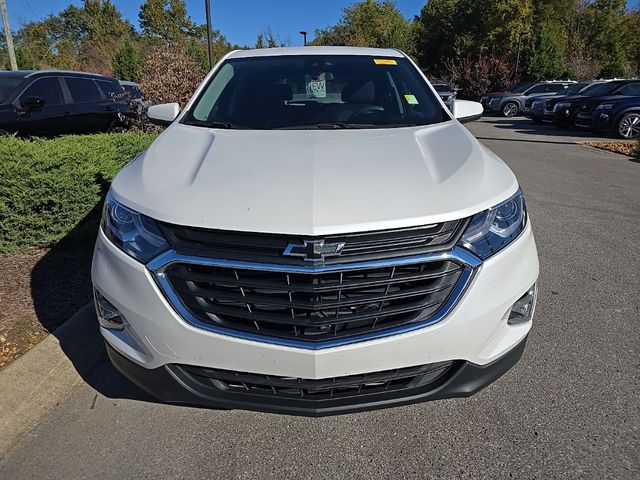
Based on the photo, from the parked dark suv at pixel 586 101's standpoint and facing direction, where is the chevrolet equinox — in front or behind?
in front

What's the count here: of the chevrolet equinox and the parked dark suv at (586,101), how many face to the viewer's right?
0

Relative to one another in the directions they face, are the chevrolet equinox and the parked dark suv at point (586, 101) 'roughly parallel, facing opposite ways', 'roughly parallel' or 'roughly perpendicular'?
roughly perpendicular

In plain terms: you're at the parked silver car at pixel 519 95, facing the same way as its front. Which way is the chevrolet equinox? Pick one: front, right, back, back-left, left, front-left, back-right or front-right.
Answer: front-left

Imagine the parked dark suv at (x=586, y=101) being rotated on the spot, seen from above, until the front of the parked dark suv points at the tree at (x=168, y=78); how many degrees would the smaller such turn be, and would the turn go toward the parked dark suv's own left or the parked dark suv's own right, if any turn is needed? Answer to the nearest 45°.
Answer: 0° — it already faces it

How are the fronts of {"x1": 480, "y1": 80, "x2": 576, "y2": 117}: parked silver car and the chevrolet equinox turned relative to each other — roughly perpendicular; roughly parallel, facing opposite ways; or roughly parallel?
roughly perpendicular

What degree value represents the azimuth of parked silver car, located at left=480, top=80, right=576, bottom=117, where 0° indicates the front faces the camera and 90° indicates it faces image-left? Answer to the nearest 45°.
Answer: approximately 45°

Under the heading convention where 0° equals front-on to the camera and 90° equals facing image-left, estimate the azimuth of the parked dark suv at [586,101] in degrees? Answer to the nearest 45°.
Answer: approximately 45°

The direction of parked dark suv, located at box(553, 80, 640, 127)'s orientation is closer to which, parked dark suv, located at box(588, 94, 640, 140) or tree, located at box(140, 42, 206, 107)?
the tree

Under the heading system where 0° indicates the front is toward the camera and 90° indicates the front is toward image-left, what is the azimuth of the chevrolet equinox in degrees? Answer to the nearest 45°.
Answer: approximately 0°

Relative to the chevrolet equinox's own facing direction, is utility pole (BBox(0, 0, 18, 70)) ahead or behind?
behind
